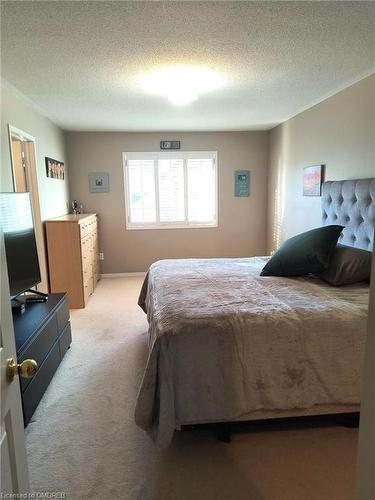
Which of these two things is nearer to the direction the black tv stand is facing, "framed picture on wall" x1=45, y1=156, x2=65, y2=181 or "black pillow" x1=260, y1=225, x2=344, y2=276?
the black pillow

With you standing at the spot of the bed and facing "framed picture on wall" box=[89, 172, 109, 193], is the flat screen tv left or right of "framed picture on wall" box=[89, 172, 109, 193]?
left

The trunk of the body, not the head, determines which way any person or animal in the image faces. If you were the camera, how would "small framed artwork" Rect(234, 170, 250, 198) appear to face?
facing the viewer

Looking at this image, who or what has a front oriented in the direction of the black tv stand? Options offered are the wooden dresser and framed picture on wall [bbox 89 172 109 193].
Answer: the framed picture on wall

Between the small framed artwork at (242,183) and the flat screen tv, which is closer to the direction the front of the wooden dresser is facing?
the small framed artwork

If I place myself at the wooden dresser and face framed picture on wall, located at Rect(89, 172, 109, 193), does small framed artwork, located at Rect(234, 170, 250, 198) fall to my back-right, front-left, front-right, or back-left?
front-right

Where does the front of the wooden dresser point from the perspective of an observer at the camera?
facing to the right of the viewer

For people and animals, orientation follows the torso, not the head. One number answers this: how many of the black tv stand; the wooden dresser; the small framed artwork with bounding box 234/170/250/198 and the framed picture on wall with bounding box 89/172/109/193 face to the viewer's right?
2

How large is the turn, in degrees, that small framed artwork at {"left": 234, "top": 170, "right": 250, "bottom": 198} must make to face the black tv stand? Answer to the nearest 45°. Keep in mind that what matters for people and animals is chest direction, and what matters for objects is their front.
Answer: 0° — it already faces it

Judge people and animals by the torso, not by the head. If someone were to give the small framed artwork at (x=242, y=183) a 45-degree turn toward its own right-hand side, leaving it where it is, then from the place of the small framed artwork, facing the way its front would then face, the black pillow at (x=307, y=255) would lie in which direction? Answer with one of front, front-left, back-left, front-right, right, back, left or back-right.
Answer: front-left

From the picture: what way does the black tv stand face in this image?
to the viewer's right

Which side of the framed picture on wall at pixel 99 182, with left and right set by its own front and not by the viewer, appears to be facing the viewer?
front

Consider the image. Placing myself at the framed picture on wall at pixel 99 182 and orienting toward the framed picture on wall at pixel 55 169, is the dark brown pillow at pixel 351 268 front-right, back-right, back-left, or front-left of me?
front-left

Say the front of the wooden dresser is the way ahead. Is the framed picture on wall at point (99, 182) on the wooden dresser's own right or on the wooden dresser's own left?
on the wooden dresser's own left
